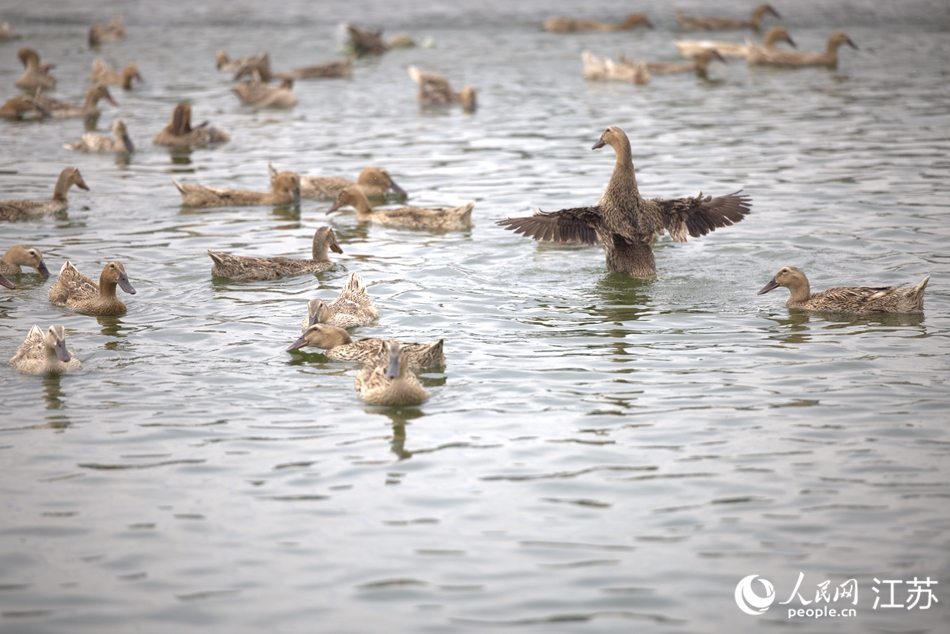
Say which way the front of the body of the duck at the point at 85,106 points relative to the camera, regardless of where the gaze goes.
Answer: to the viewer's right

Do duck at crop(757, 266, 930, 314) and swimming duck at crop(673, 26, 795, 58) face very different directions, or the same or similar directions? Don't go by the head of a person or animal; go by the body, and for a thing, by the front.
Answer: very different directions

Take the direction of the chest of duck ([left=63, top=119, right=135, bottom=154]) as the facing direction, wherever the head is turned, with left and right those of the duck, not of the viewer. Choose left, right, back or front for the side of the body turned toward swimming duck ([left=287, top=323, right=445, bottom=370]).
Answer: right

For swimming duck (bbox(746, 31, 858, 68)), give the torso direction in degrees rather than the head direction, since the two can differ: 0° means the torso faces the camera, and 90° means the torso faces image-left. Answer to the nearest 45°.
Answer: approximately 270°

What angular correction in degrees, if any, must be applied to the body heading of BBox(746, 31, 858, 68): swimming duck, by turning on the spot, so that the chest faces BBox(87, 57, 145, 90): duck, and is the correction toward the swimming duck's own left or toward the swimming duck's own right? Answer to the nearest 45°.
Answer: approximately 180°

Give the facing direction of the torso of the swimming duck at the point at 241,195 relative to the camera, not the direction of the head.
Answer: to the viewer's right

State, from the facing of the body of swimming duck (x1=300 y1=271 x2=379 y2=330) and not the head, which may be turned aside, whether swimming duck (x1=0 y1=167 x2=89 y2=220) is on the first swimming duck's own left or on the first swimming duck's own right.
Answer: on the first swimming duck's own right

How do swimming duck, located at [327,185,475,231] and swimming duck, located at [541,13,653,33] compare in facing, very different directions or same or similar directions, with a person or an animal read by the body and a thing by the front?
very different directions

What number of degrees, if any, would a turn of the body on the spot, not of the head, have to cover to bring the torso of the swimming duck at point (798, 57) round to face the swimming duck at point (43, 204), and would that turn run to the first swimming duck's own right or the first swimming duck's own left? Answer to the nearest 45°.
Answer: approximately 135° to the first swimming duck's own right

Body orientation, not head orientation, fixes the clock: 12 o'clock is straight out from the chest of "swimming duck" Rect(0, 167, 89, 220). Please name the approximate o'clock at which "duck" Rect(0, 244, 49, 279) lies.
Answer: The duck is roughly at 3 o'clock from the swimming duck.

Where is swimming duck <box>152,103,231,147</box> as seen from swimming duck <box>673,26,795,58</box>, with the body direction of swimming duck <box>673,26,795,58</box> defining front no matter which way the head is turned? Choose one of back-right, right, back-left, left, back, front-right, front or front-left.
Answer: back-right

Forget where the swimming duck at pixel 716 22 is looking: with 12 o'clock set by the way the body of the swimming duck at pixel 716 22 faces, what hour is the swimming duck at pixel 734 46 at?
the swimming duck at pixel 734 46 is roughly at 3 o'clock from the swimming duck at pixel 716 22.

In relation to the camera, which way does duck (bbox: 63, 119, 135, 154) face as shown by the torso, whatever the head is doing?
to the viewer's right

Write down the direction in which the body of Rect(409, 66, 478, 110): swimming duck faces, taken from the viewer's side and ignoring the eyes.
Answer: to the viewer's right
